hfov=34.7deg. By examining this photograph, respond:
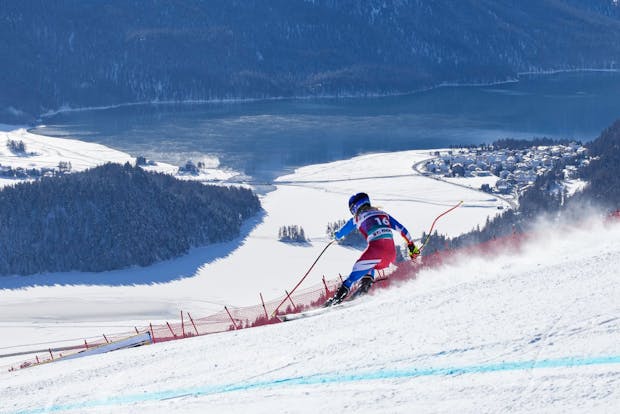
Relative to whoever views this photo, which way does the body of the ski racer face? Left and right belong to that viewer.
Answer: facing away from the viewer and to the left of the viewer
